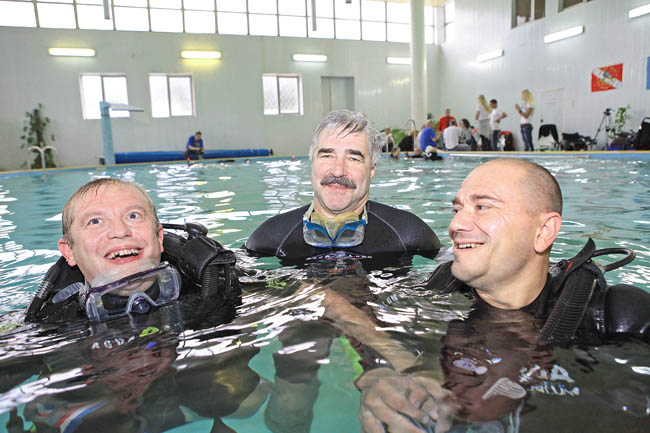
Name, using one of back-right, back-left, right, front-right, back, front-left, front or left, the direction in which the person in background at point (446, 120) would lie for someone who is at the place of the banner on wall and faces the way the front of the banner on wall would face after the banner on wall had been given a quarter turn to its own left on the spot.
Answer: back-right

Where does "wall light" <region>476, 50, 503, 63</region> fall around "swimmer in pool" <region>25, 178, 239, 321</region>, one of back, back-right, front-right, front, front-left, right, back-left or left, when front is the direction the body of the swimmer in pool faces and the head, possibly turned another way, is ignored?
back-left

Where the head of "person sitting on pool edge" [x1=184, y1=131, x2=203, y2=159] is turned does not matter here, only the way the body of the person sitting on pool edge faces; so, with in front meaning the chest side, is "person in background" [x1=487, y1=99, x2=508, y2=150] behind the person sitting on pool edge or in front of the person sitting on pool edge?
in front

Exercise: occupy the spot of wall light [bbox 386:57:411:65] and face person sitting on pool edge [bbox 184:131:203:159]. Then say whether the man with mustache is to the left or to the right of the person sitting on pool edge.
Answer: left

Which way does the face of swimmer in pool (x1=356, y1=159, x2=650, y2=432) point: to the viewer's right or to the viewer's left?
to the viewer's left

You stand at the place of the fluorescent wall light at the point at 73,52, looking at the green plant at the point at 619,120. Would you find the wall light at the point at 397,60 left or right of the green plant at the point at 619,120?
left

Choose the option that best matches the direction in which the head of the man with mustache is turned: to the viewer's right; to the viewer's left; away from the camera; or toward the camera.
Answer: toward the camera

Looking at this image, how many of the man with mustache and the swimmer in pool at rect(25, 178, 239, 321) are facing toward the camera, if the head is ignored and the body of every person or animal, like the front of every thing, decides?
2

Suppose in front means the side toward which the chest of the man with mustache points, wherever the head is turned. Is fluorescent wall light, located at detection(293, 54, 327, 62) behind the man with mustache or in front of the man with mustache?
behind

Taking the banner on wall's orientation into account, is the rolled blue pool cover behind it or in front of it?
in front

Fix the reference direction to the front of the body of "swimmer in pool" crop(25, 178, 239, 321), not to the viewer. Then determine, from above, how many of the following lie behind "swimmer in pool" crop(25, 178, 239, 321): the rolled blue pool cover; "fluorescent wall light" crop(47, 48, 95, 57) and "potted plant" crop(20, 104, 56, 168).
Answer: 3

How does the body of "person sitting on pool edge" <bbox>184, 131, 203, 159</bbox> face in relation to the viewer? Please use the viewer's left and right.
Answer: facing the viewer and to the right of the viewer

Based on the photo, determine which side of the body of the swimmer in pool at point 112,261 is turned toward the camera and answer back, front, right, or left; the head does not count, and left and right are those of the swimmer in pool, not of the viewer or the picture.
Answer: front

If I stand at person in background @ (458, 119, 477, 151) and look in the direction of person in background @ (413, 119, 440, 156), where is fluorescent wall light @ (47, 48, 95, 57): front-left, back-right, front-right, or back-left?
front-right
